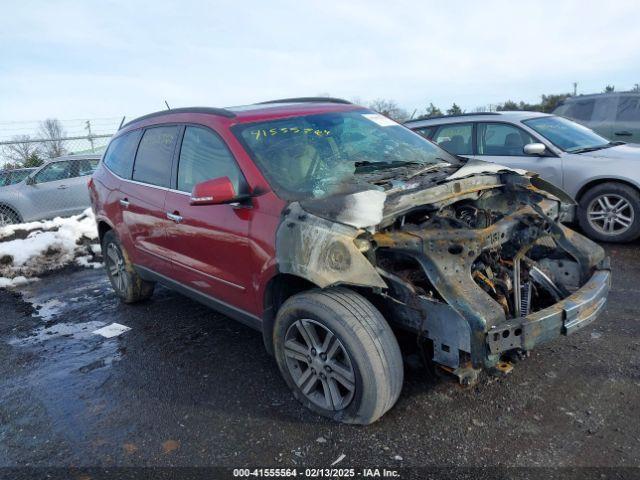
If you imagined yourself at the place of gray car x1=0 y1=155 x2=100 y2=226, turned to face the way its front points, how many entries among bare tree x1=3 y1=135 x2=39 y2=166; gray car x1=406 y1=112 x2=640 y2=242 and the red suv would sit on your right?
1

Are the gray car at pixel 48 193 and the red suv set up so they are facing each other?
no

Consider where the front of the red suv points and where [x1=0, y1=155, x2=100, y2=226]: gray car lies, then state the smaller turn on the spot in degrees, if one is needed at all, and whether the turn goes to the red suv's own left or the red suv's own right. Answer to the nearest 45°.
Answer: approximately 180°

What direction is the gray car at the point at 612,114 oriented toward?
to the viewer's right

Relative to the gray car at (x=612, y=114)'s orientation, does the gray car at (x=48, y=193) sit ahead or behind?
behind

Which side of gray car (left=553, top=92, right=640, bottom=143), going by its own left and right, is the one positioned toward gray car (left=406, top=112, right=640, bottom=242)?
right

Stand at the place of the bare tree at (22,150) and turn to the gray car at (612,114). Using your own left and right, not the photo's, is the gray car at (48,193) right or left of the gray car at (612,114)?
right

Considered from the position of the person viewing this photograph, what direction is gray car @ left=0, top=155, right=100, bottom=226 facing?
facing to the left of the viewer

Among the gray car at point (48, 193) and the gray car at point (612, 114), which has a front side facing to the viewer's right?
the gray car at point (612, 114)

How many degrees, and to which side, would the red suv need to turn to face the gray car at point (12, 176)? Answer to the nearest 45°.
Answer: approximately 180°

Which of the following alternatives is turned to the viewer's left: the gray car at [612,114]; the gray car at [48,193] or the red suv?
the gray car at [48,193]

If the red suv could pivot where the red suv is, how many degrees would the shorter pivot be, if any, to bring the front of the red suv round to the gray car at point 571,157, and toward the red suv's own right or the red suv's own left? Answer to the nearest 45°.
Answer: approximately 90° to the red suv's own left

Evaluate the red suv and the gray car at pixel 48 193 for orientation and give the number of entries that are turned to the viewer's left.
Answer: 1

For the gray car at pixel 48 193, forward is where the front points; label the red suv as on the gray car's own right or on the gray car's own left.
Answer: on the gray car's own left

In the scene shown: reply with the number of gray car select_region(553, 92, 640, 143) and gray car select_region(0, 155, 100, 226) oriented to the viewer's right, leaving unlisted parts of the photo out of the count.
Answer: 1

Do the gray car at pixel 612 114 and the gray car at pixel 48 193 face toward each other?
no

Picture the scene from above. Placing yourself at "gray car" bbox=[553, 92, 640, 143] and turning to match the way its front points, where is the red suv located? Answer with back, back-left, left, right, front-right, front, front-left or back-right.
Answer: right

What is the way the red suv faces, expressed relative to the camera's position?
facing the viewer and to the right of the viewer

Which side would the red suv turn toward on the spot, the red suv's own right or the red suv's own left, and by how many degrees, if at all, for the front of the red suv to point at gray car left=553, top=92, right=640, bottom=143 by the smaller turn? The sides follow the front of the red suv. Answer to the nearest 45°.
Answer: approximately 90° to the red suv's own left
